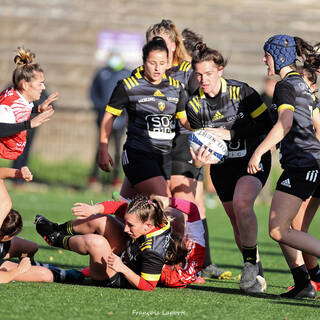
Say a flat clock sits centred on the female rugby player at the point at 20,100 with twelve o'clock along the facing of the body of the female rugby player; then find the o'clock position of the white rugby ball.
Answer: The white rugby ball is roughly at 1 o'clock from the female rugby player.

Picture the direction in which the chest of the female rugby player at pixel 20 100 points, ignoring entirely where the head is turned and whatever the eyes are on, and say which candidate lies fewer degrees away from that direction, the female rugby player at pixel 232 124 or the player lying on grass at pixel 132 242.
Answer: the female rugby player

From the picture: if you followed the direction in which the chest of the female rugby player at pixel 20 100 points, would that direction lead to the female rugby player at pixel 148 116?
yes

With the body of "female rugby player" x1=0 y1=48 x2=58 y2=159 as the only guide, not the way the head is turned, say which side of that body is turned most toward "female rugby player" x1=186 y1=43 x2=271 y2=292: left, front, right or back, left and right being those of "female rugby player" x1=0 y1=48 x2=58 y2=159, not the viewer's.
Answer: front

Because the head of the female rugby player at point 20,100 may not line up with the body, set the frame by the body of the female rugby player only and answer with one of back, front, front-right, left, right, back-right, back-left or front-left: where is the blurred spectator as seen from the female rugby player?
left

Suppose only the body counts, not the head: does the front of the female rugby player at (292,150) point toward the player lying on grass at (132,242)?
yes

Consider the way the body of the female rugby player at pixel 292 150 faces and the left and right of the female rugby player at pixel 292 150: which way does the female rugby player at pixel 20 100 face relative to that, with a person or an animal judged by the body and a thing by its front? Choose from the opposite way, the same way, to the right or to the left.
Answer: the opposite way

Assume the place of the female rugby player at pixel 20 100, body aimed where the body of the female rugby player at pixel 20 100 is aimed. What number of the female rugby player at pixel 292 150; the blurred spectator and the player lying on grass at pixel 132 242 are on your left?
1

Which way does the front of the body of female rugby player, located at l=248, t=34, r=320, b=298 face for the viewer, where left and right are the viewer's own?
facing to the left of the viewer

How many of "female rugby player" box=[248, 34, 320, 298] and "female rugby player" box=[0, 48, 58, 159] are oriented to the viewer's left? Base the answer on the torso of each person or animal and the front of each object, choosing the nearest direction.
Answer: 1

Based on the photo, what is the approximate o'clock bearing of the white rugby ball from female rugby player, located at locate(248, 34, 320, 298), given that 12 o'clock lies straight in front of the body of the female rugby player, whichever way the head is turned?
The white rugby ball is roughly at 1 o'clock from the female rugby player.

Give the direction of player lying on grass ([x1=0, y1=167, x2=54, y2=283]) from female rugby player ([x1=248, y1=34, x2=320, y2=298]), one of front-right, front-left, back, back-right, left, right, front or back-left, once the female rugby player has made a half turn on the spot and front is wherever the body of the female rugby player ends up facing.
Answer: back

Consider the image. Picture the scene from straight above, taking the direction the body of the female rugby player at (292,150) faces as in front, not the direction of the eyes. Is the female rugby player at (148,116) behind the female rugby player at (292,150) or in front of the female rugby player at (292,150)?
in front

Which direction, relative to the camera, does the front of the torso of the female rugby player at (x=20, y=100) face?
to the viewer's right
